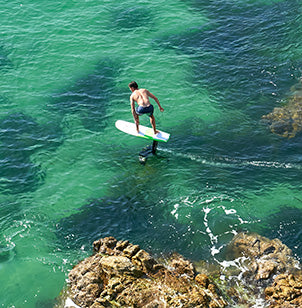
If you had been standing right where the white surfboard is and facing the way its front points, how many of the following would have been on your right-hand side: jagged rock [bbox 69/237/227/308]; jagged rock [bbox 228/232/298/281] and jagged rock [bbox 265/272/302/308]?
0

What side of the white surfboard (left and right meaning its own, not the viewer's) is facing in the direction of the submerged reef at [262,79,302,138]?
back

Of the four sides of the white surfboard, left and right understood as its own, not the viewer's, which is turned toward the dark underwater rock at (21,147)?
front

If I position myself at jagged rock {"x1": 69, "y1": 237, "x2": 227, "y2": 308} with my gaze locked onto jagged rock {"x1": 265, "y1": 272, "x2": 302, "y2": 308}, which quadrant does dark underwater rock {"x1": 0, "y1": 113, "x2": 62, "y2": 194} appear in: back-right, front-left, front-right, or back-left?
back-left

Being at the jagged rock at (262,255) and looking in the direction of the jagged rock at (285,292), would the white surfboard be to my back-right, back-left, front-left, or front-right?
back-right

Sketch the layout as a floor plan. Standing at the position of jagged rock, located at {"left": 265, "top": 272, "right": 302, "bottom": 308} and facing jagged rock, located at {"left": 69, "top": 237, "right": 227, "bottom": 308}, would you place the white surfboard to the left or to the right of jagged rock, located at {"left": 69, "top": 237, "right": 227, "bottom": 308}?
right

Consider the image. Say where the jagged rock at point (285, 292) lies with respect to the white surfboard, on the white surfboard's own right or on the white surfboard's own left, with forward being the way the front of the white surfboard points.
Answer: on the white surfboard's own left

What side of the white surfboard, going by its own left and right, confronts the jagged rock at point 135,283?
left

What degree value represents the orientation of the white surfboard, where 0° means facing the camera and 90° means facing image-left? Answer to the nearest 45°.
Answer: approximately 90°

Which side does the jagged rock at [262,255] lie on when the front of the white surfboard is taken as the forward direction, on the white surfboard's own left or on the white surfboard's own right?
on the white surfboard's own left

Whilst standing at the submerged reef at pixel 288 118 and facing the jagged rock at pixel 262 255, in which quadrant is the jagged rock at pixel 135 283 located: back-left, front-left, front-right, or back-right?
front-right

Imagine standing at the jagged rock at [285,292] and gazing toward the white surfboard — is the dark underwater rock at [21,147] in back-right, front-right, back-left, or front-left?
front-left
